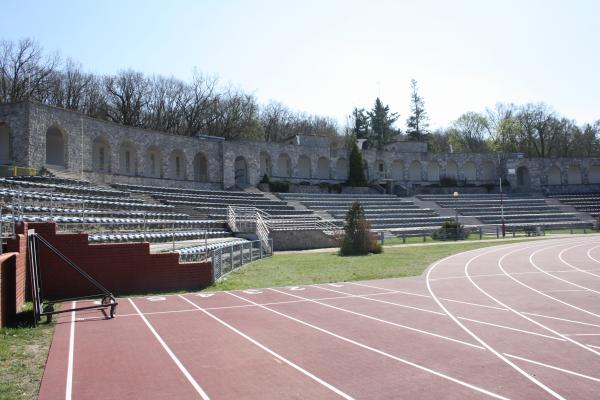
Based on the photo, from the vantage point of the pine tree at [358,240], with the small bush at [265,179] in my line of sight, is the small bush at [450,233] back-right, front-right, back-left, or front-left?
front-right

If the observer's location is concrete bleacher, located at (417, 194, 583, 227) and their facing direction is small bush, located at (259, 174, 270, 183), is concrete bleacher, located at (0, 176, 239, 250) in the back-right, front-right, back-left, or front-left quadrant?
front-left

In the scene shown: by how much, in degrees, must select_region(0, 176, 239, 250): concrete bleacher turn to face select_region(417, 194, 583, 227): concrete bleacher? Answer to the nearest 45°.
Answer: approximately 90° to its left

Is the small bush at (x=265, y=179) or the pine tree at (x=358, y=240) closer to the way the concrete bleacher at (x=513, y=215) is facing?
the pine tree

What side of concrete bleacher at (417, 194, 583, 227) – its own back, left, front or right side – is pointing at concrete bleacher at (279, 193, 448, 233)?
right

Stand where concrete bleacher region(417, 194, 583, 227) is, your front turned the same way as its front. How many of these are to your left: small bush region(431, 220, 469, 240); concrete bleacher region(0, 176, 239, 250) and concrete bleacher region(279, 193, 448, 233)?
0

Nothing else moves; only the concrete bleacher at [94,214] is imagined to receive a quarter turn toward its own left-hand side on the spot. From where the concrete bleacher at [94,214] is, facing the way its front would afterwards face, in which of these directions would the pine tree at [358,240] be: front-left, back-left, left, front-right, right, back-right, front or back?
front-right

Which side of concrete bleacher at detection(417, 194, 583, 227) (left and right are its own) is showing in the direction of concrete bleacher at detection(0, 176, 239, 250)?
right

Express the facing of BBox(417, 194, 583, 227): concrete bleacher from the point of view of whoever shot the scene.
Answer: facing the viewer and to the right of the viewer

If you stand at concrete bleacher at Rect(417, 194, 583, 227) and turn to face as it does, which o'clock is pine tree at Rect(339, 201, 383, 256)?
The pine tree is roughly at 2 o'clock from the concrete bleacher.

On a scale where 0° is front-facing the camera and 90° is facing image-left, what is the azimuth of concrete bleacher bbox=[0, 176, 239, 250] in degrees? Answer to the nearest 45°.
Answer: approximately 315°

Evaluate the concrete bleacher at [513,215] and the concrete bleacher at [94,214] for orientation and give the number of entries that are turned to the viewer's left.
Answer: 0
